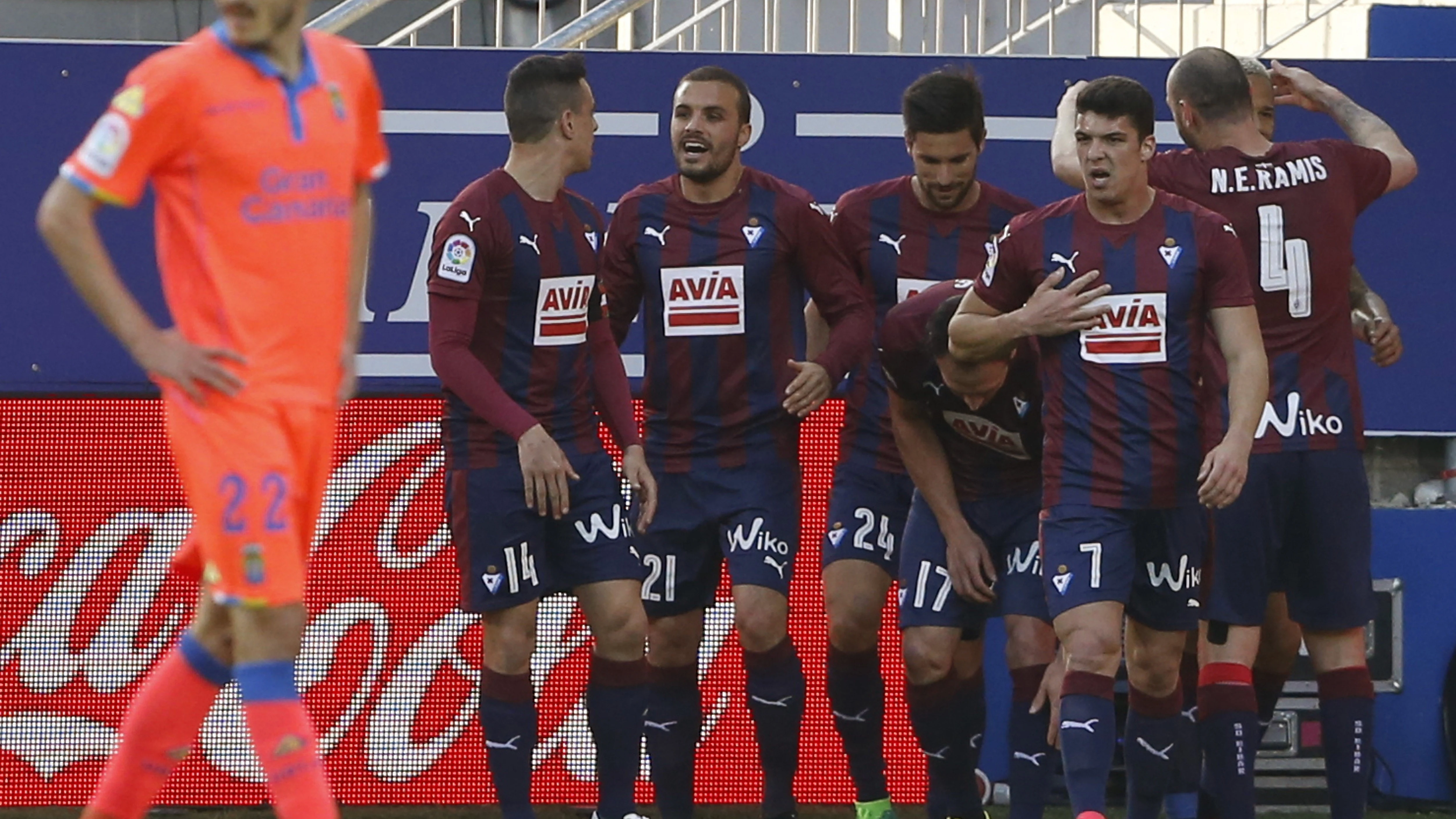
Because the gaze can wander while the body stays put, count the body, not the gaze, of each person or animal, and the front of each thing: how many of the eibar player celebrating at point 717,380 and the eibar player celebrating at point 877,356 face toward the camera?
2

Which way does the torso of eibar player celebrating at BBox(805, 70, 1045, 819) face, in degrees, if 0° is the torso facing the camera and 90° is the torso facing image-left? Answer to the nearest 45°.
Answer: approximately 0°

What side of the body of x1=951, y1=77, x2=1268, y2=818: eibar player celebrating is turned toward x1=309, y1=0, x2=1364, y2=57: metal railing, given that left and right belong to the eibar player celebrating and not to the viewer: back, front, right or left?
back

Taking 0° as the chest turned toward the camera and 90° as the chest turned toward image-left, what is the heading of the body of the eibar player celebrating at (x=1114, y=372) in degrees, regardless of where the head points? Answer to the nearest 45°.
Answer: approximately 0°

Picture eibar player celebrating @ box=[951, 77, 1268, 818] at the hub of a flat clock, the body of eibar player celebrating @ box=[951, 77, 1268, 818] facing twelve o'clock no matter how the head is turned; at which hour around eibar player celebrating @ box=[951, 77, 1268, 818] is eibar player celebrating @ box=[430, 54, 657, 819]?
eibar player celebrating @ box=[430, 54, 657, 819] is roughly at 3 o'clock from eibar player celebrating @ box=[951, 77, 1268, 818].
